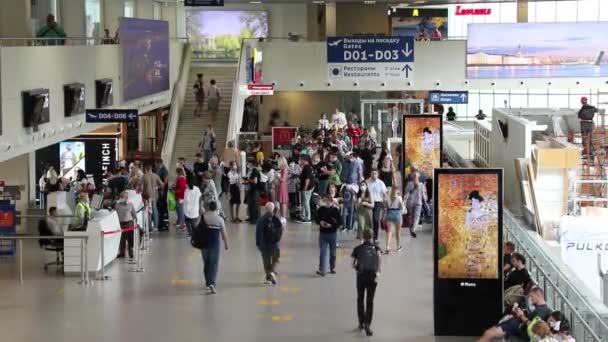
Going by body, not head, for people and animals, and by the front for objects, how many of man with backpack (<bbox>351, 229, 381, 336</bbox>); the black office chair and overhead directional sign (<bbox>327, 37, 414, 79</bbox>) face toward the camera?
1

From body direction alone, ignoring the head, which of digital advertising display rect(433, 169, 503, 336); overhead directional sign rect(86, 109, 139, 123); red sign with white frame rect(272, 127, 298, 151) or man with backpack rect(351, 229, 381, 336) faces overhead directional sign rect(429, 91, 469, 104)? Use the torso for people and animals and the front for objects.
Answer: the man with backpack

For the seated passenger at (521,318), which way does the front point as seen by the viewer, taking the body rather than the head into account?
to the viewer's left

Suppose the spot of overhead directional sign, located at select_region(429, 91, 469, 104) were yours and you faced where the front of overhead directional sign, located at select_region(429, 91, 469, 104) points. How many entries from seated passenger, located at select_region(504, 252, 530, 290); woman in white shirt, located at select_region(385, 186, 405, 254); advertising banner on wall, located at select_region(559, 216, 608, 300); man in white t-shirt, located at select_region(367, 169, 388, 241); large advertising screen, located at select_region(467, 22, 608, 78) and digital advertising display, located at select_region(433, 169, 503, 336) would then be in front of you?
5

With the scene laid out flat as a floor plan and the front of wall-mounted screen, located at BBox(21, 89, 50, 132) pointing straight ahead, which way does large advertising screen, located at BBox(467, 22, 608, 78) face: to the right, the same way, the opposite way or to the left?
to the right

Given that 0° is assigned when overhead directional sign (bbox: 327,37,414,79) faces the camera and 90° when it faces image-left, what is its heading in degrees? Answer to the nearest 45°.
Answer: approximately 0°

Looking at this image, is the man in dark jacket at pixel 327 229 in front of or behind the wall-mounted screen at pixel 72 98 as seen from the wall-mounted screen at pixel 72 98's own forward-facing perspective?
in front

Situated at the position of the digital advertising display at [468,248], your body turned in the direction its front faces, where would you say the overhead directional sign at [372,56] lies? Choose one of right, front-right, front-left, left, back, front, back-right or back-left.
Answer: back

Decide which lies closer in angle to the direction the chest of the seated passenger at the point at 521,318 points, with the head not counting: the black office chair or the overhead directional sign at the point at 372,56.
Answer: the black office chair

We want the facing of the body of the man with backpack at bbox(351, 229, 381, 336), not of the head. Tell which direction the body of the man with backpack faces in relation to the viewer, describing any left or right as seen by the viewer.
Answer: facing away from the viewer

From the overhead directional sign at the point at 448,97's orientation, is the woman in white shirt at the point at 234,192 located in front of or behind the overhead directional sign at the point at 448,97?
in front

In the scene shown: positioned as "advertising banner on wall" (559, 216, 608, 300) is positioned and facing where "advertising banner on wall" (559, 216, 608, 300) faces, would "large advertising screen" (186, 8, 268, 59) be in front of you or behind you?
behind
